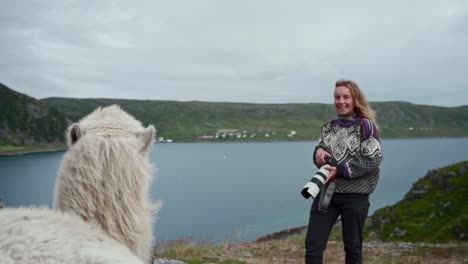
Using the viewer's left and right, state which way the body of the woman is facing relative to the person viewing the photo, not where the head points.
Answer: facing the viewer and to the left of the viewer

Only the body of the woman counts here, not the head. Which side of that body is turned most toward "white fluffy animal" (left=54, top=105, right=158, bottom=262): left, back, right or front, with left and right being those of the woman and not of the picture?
front

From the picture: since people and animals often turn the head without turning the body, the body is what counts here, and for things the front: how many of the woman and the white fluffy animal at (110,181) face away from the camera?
1

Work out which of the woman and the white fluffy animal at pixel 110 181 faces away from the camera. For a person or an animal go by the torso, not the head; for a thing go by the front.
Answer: the white fluffy animal

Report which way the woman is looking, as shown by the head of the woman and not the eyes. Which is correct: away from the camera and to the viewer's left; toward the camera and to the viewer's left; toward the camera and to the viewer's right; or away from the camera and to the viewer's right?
toward the camera and to the viewer's left

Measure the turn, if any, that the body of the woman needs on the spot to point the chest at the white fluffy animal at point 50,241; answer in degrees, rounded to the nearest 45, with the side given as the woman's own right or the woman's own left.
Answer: approximately 45° to the woman's own left

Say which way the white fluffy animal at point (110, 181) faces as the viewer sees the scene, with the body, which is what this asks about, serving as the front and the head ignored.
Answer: away from the camera
